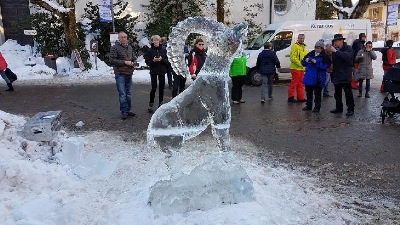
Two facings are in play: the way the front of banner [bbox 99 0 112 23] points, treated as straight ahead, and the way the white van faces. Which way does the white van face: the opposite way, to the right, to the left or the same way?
to the right

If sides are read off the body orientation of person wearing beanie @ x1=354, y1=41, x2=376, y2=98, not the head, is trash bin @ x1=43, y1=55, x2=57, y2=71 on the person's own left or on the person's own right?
on the person's own right

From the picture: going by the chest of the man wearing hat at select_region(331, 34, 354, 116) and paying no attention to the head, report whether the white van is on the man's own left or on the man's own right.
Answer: on the man's own right

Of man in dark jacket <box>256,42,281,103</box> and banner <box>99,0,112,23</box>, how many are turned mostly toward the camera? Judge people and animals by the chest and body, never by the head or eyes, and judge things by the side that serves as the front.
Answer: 1

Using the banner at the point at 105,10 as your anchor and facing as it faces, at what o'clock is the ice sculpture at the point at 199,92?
The ice sculpture is roughly at 12 o'clock from the banner.

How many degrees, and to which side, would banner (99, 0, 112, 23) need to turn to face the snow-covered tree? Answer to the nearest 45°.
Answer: approximately 135° to its right

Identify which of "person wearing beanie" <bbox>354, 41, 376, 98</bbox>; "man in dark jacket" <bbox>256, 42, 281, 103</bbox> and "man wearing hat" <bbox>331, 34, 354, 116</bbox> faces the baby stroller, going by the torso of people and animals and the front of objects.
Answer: the person wearing beanie

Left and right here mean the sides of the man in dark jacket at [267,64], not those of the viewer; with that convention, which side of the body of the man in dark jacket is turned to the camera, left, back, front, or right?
back

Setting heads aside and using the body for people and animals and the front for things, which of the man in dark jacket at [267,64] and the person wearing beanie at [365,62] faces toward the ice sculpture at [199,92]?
the person wearing beanie

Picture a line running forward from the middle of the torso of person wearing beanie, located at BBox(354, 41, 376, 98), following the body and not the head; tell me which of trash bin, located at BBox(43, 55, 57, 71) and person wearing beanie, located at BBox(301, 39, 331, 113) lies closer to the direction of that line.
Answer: the person wearing beanie

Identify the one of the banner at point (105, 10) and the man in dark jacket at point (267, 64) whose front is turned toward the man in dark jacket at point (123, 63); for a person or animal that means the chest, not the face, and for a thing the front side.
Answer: the banner
